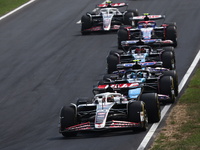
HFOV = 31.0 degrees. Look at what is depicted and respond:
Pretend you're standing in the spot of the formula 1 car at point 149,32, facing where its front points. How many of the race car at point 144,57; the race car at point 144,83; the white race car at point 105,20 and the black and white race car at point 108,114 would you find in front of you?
3

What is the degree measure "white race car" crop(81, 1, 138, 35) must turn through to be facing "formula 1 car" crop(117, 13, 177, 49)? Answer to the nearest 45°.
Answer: approximately 45° to its left

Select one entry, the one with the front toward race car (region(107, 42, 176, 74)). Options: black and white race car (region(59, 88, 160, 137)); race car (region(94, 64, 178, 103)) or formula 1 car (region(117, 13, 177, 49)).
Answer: the formula 1 car

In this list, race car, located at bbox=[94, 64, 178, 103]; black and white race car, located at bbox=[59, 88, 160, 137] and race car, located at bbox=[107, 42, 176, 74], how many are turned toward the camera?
3

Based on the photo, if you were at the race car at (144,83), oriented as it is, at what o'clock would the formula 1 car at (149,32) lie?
The formula 1 car is roughly at 6 o'clock from the race car.

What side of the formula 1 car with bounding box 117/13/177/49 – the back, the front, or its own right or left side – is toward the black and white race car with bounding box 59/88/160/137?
front

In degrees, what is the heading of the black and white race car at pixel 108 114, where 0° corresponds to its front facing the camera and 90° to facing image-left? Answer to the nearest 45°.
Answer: approximately 0°

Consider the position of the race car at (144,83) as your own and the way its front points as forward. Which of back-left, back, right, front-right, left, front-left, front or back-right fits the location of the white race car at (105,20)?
back

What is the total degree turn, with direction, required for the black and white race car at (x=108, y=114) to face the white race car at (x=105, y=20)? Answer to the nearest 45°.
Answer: approximately 180°

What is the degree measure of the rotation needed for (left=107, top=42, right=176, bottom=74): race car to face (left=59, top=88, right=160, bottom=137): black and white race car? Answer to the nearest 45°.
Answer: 0° — it already faces it

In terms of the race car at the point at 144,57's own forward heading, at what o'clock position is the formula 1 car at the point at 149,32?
The formula 1 car is roughly at 6 o'clock from the race car.
